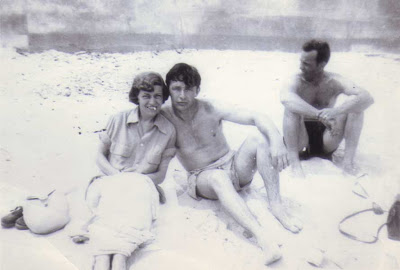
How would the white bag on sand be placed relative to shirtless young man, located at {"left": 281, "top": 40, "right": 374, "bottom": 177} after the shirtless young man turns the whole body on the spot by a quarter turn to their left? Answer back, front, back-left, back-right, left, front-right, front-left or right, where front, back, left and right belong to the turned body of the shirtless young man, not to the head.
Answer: back-right

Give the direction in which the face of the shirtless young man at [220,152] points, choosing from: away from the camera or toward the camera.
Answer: toward the camera

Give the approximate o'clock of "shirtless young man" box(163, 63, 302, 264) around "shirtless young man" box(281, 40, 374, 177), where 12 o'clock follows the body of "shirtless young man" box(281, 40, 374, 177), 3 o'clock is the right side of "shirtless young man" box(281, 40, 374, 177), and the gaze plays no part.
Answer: "shirtless young man" box(163, 63, 302, 264) is roughly at 1 o'clock from "shirtless young man" box(281, 40, 374, 177).

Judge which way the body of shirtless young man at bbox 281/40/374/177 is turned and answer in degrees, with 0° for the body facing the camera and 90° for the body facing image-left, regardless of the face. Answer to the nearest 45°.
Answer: approximately 0°
